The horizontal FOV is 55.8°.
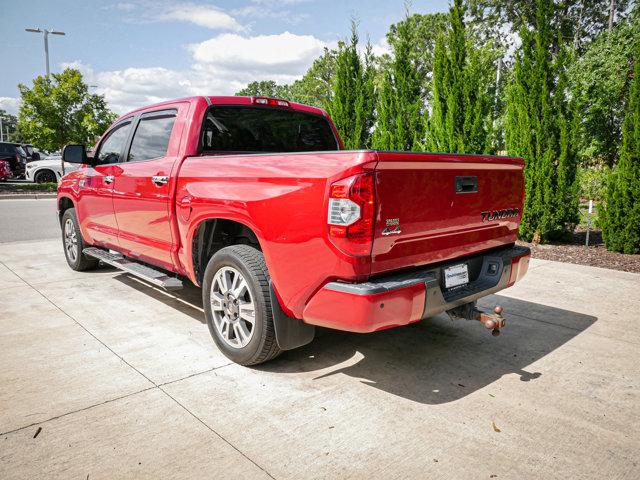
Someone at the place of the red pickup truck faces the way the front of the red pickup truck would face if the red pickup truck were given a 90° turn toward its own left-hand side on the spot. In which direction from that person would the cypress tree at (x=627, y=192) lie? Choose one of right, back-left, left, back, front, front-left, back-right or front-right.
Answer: back

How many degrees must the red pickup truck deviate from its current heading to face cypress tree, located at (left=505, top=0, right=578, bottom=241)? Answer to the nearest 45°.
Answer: approximately 90° to its right

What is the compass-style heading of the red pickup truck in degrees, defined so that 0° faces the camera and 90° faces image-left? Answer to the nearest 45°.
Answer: approximately 135°

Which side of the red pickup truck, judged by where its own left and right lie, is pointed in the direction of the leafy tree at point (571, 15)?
right

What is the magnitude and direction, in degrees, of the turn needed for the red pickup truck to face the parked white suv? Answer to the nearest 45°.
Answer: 0° — it already faces it

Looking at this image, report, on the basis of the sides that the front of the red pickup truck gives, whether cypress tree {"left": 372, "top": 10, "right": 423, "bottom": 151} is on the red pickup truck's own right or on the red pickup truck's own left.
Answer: on the red pickup truck's own right

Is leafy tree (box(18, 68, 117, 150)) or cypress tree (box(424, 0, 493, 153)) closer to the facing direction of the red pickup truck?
the leafy tree

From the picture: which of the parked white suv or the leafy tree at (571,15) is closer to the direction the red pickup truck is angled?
the parked white suv

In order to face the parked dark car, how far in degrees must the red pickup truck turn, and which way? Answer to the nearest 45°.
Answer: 0° — it already faces it
